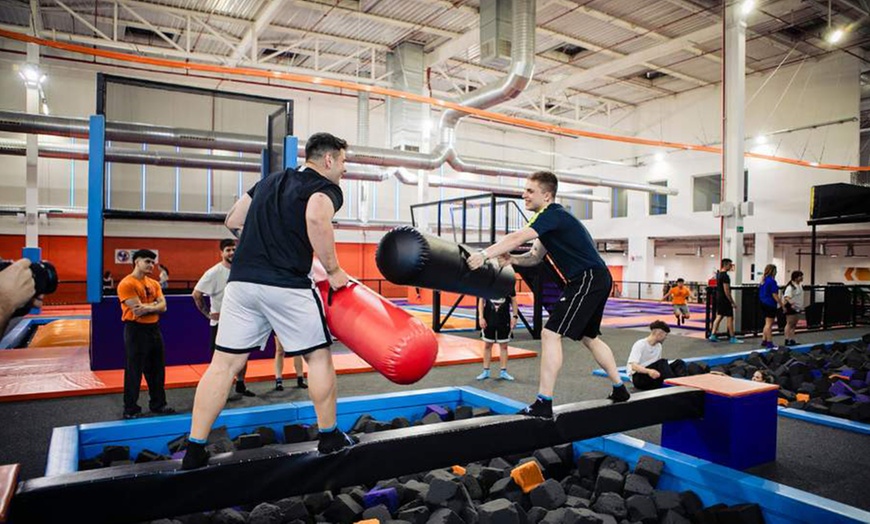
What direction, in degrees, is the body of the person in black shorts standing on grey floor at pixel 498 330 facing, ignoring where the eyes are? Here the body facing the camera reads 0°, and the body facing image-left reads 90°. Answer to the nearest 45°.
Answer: approximately 0°

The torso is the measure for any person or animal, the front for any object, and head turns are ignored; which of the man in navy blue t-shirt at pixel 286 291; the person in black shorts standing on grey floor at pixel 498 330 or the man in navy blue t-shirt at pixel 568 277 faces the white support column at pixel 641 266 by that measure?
the man in navy blue t-shirt at pixel 286 291

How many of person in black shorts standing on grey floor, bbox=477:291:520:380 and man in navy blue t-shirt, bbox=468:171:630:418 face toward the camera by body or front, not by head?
1

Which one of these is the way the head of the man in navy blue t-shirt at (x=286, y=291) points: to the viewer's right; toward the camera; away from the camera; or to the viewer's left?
to the viewer's right

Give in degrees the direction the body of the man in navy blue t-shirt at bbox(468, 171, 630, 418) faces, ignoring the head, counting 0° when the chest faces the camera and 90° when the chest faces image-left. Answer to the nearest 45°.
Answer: approximately 90°

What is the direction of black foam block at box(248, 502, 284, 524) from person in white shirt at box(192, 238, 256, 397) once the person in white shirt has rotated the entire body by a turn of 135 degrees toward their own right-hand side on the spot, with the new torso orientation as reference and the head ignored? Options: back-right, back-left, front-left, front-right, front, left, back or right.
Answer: left

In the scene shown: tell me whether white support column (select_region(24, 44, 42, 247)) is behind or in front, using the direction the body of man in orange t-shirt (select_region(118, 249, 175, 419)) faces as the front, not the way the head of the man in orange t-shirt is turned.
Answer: behind

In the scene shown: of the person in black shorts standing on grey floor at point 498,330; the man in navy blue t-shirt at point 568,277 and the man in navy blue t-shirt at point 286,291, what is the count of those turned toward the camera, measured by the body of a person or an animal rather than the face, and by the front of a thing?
1

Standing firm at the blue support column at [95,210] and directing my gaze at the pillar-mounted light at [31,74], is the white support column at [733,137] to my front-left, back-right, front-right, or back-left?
back-right

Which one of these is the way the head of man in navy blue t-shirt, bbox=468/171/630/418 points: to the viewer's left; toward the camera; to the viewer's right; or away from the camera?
to the viewer's left

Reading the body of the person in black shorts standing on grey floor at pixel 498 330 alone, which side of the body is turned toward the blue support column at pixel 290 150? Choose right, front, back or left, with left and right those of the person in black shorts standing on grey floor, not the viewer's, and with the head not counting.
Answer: right

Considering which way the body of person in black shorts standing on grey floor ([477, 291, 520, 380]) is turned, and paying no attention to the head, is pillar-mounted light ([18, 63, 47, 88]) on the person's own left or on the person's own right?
on the person's own right
